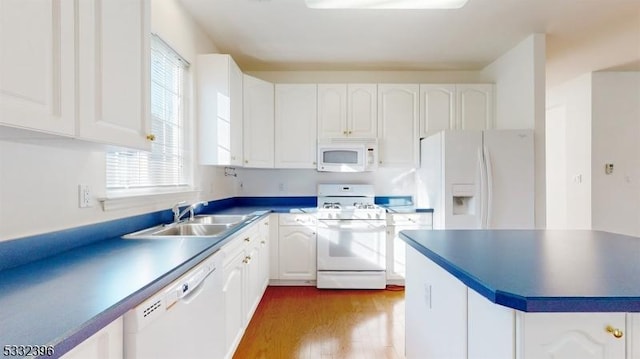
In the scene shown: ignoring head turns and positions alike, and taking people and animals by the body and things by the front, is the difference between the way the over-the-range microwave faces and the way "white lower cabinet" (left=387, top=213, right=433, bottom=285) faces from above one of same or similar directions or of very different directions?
same or similar directions

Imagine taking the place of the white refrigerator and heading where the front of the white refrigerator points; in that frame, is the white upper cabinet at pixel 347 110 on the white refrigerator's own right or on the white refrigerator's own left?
on the white refrigerator's own right

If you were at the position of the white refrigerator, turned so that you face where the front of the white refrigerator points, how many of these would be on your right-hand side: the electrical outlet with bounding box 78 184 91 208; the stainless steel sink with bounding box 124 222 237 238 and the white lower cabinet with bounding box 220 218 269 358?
3

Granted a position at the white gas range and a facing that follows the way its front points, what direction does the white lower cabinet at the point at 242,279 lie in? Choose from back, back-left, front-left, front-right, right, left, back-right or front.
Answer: front-right

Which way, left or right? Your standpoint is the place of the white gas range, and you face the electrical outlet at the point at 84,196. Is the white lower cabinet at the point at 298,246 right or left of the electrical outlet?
right

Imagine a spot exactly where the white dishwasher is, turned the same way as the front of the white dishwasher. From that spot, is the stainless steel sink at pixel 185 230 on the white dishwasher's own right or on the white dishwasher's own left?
on the white dishwasher's own left

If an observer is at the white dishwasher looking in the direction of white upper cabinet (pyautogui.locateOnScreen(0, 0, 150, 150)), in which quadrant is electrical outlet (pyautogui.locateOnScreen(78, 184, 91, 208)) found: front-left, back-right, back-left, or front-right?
front-right

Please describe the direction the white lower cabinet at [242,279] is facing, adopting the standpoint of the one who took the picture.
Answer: facing to the right of the viewer

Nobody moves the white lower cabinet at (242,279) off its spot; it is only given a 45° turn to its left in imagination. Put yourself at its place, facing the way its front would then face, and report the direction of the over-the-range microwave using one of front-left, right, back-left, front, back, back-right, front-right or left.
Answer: front

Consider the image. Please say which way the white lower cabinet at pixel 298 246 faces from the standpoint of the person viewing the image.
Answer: facing the viewer

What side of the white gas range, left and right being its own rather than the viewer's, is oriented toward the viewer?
front

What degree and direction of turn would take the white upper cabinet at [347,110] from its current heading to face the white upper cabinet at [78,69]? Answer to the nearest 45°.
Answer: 0° — it already faces it

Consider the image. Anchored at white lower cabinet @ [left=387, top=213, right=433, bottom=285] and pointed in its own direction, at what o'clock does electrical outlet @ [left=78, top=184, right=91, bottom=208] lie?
The electrical outlet is roughly at 1 o'clock from the white lower cabinet.

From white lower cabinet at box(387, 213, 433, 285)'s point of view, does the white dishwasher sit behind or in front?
in front

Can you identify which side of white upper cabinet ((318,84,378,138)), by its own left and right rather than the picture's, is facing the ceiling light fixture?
front

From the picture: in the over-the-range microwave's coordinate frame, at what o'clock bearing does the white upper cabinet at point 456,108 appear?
The white upper cabinet is roughly at 9 o'clock from the over-the-range microwave.

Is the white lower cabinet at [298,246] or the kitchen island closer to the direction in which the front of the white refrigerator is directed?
the kitchen island

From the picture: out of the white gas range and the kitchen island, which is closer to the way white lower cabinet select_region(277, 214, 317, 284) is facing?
the kitchen island

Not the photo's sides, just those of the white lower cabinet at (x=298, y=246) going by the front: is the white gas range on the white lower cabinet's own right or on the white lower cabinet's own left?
on the white lower cabinet's own left

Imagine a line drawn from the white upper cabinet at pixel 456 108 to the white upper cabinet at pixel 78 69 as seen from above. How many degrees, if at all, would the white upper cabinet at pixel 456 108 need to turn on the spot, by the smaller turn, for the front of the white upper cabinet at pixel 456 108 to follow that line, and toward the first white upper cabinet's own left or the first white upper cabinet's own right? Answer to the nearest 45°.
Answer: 0° — it already faces it

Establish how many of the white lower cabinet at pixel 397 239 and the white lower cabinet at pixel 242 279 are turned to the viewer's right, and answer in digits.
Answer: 1

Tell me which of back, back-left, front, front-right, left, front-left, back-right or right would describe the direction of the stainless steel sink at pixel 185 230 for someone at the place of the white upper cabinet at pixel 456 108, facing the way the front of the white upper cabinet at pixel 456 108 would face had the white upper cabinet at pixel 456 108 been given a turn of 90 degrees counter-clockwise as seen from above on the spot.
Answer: back-right
